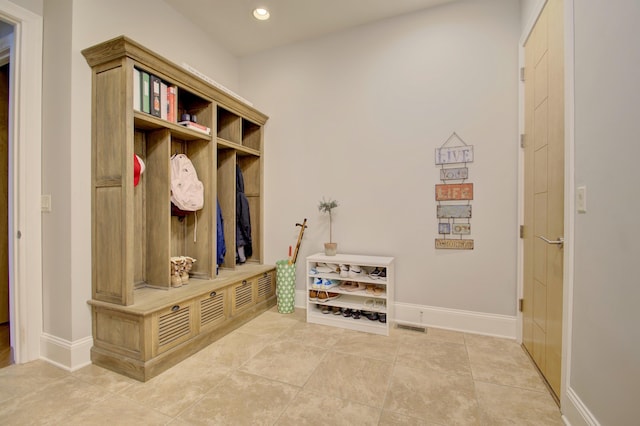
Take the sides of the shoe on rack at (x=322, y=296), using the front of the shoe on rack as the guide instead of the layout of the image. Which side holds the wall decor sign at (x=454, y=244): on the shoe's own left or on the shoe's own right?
on the shoe's own left

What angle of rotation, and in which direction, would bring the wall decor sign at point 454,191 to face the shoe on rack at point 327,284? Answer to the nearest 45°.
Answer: approximately 90° to its right

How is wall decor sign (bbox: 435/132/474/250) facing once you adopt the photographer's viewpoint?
facing the viewer

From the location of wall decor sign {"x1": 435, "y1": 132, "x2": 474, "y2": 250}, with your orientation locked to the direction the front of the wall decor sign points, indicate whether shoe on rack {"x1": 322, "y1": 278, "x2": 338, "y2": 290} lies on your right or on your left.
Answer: on your right

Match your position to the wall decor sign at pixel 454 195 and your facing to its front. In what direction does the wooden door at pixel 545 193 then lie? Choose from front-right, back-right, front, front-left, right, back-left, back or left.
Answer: front-left

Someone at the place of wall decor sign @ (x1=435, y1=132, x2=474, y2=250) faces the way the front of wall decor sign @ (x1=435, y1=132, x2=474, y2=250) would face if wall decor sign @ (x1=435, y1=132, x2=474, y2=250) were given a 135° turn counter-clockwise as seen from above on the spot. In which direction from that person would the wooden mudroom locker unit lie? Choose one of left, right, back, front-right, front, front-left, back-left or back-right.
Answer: back

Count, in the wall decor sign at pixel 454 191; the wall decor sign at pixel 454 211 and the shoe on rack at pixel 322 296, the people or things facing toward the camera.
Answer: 3

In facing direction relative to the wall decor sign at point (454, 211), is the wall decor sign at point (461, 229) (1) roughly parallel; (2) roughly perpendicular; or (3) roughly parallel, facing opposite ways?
roughly parallel

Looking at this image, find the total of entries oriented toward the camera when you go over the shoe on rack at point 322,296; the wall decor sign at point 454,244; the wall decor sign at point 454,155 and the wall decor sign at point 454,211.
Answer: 4

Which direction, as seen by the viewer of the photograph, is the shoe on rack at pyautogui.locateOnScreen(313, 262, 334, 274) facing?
facing the viewer and to the right of the viewer

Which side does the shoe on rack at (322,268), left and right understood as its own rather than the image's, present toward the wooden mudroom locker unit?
right

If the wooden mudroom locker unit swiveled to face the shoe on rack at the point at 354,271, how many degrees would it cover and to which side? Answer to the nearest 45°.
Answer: approximately 45° to its left

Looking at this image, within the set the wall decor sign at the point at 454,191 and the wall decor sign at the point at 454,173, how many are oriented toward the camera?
2

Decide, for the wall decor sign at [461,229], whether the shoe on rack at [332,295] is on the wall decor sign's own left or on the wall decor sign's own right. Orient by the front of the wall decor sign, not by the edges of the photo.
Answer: on the wall decor sign's own right
